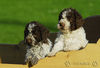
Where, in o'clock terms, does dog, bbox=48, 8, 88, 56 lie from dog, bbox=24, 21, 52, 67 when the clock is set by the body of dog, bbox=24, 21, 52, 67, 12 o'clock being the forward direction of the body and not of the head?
dog, bbox=48, 8, 88, 56 is roughly at 8 o'clock from dog, bbox=24, 21, 52, 67.

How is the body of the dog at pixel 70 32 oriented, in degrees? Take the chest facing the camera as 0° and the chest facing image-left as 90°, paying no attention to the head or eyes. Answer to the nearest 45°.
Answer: approximately 45°

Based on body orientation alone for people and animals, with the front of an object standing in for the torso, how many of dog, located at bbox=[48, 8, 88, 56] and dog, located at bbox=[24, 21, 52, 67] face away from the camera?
0

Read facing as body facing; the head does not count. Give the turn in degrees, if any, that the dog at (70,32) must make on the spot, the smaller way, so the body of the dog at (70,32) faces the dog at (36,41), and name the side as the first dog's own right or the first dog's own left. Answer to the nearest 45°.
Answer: approximately 45° to the first dog's own right
